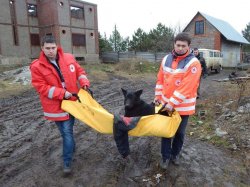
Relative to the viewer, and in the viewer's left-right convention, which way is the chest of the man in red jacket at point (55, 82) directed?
facing the viewer and to the right of the viewer

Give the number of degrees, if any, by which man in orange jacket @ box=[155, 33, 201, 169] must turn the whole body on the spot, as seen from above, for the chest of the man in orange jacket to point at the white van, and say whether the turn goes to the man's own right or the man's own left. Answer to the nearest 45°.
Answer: approximately 135° to the man's own right

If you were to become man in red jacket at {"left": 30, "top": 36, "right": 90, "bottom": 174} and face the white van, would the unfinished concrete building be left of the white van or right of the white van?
left

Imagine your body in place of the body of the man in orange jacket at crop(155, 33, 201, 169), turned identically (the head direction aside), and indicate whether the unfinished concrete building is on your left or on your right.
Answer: on your right

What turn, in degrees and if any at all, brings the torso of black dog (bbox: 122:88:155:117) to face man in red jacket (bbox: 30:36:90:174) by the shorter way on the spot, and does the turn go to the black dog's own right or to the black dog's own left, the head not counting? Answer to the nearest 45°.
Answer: approximately 45° to the black dog's own right

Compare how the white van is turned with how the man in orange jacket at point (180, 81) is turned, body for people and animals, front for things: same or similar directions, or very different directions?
same or similar directions

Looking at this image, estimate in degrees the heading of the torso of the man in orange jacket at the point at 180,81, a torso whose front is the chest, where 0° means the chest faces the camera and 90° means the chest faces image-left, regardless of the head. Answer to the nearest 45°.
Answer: approximately 45°

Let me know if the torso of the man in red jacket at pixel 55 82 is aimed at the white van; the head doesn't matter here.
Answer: no

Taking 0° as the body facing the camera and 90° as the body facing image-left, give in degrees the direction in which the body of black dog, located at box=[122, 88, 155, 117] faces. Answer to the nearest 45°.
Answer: approximately 45°

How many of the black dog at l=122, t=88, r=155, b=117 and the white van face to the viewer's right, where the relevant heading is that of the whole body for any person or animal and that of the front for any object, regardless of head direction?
0

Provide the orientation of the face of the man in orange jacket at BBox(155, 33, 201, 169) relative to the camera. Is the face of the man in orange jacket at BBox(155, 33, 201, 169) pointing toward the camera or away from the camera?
toward the camera

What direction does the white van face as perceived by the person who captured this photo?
facing the viewer and to the left of the viewer

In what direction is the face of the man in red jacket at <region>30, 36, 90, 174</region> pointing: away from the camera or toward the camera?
toward the camera

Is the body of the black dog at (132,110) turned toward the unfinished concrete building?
no

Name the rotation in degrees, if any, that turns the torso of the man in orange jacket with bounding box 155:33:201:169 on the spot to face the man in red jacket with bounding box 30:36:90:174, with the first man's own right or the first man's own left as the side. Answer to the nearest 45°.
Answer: approximately 45° to the first man's own right

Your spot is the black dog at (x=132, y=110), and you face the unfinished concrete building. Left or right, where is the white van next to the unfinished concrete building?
right

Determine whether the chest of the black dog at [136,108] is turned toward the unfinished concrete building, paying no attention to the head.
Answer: no

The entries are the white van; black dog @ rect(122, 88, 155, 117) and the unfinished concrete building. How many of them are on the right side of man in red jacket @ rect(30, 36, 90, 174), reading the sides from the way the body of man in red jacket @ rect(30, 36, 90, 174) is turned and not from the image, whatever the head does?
0
